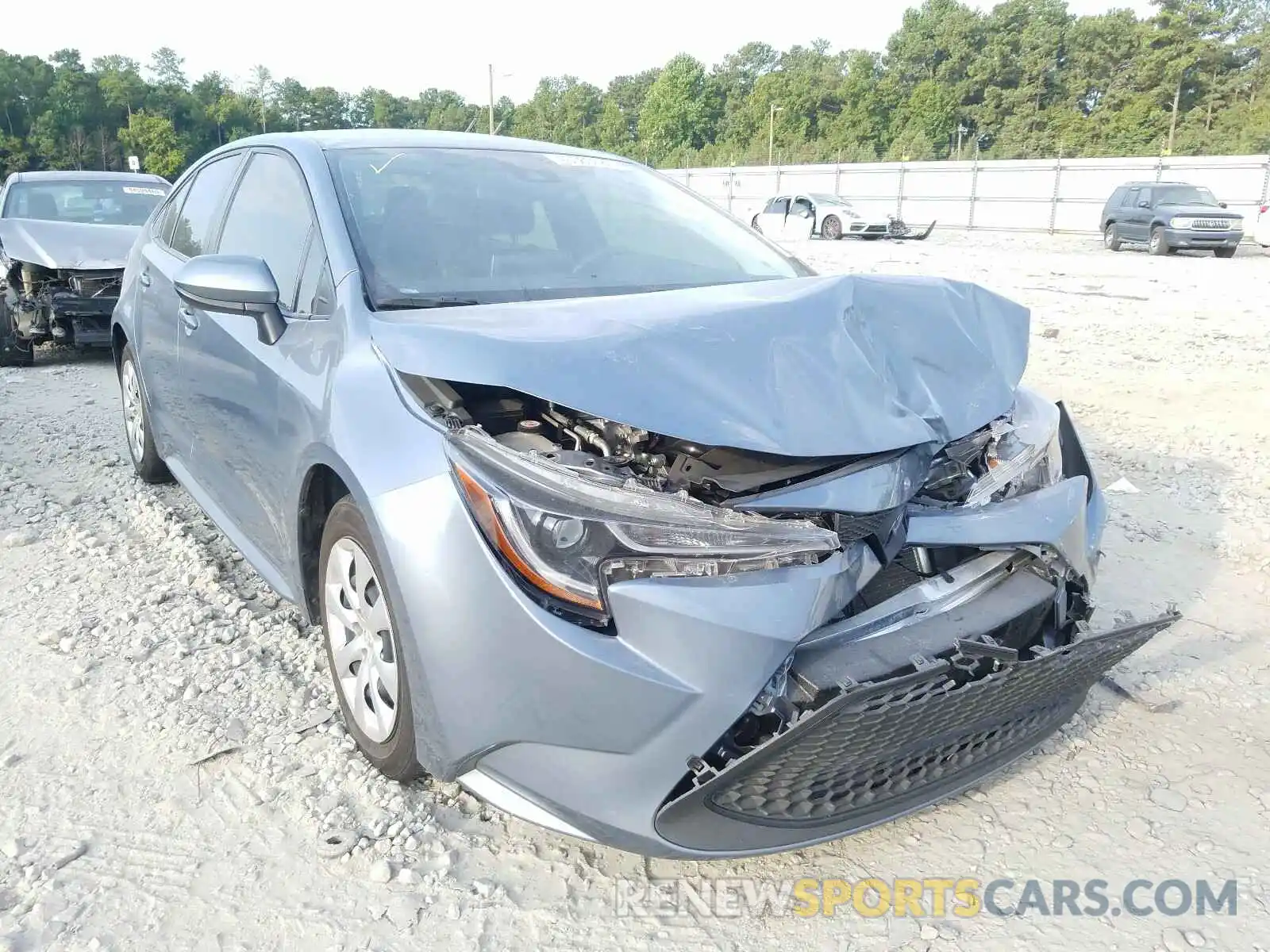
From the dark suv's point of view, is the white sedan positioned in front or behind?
behind

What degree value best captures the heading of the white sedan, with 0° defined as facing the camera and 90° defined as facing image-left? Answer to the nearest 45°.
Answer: approximately 315°

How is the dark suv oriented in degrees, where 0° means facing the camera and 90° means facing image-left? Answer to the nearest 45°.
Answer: approximately 315°

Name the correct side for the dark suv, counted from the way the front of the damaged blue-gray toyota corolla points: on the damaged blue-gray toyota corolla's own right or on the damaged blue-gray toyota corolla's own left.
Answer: on the damaged blue-gray toyota corolla's own left

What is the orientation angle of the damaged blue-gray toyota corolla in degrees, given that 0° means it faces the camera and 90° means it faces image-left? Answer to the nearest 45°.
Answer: approximately 315°

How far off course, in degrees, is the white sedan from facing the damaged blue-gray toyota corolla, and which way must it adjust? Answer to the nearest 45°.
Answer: approximately 45° to its right

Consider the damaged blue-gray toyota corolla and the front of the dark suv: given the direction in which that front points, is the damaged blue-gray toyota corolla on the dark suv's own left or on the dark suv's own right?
on the dark suv's own right

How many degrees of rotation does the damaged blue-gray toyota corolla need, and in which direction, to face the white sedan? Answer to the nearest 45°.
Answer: approximately 135° to its left
